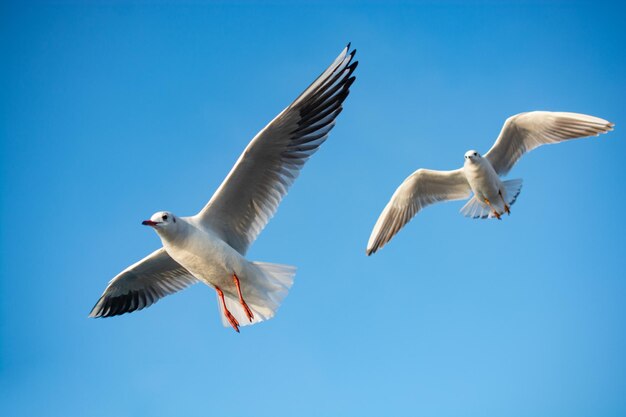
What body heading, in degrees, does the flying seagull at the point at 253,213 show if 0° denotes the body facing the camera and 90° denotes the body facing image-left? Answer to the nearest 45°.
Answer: approximately 45°

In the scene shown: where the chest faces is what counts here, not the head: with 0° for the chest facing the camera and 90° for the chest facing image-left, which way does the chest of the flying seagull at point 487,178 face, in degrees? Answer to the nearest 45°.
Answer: approximately 0°

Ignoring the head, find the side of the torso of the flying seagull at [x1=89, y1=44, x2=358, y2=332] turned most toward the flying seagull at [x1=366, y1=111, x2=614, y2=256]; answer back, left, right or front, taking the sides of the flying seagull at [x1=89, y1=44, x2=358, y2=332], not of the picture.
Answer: back

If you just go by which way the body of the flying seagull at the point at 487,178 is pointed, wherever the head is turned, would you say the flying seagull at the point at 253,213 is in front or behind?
in front
